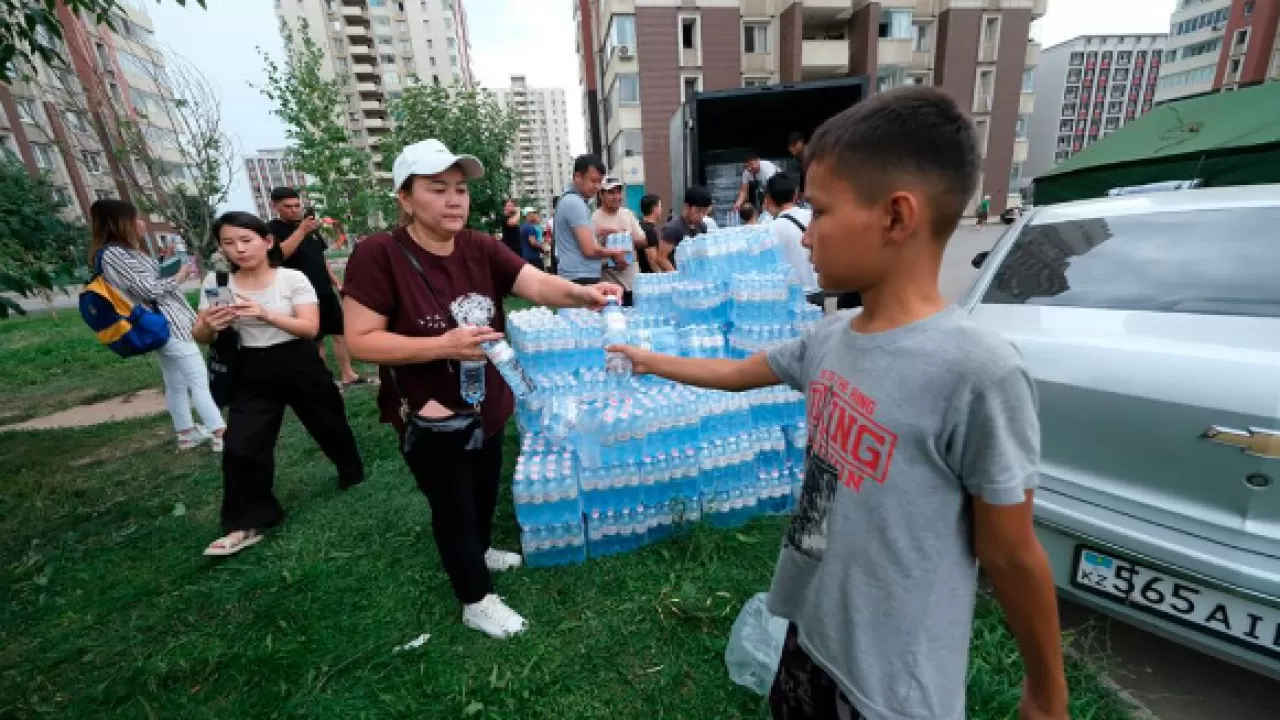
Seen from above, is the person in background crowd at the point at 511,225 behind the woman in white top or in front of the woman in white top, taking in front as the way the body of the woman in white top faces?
behind

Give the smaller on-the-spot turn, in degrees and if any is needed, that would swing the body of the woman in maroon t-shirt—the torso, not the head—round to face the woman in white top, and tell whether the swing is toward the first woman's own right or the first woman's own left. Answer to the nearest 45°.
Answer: approximately 180°

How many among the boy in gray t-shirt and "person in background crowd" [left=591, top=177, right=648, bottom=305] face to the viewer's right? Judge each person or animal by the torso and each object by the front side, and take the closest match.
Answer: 0

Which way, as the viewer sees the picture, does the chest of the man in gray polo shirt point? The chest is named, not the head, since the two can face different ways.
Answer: to the viewer's right

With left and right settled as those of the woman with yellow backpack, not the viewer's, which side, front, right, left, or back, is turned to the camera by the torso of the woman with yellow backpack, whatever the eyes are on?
right

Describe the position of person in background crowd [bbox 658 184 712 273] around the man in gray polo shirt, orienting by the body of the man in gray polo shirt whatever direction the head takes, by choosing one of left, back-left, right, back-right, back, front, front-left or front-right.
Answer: front-left

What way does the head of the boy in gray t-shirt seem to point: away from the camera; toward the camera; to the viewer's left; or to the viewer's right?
to the viewer's left

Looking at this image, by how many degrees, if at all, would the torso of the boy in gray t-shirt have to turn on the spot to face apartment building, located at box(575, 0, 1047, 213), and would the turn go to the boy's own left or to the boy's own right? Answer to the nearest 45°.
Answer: approximately 135° to the boy's own right

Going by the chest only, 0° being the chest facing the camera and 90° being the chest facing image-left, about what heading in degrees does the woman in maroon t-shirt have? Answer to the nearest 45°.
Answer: approximately 315°

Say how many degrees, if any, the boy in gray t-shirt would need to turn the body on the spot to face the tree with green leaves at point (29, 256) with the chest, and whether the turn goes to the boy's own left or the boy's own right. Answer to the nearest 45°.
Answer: approximately 45° to the boy's own right

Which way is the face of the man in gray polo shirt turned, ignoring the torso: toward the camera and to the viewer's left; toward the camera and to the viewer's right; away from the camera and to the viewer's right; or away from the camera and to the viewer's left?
toward the camera and to the viewer's right

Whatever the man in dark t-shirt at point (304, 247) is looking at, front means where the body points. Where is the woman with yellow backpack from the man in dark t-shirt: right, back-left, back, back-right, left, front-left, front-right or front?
right

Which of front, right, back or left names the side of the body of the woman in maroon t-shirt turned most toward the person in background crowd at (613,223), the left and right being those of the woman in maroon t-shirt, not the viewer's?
left
